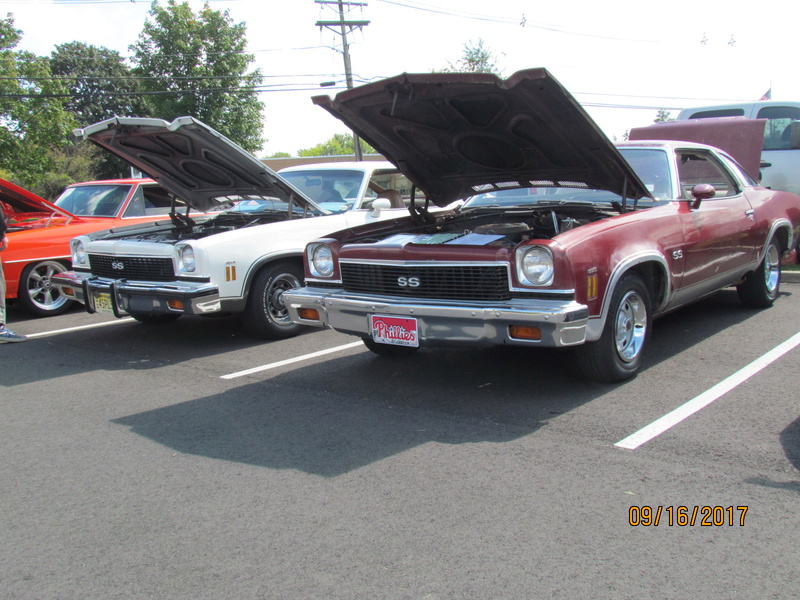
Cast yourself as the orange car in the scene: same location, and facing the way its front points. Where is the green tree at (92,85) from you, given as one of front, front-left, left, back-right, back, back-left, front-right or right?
back-right

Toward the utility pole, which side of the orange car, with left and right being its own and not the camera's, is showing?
back

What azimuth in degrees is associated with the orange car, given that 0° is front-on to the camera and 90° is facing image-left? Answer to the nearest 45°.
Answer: approximately 45°

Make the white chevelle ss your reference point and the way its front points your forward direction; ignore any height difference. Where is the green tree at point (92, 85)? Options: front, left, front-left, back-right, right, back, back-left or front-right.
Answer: back-right

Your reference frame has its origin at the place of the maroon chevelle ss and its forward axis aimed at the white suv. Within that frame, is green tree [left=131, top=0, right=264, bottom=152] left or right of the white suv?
left

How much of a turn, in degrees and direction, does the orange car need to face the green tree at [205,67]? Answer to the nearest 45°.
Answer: approximately 135° to its right

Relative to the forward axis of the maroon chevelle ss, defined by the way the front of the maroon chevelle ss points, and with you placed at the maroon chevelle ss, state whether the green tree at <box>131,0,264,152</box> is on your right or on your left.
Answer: on your right

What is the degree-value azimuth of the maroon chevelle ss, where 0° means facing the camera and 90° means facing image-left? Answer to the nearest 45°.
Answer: approximately 45°

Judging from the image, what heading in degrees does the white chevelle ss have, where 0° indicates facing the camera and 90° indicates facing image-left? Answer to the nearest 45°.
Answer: approximately 45°

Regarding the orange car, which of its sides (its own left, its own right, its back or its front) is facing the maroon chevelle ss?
left

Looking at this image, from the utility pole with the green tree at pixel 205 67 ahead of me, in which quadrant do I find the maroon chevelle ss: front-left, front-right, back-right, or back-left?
back-left

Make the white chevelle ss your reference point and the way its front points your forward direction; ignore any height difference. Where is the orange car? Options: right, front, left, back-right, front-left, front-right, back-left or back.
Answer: right

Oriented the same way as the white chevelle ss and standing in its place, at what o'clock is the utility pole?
The utility pole is roughly at 5 o'clock from the white chevelle ss.
